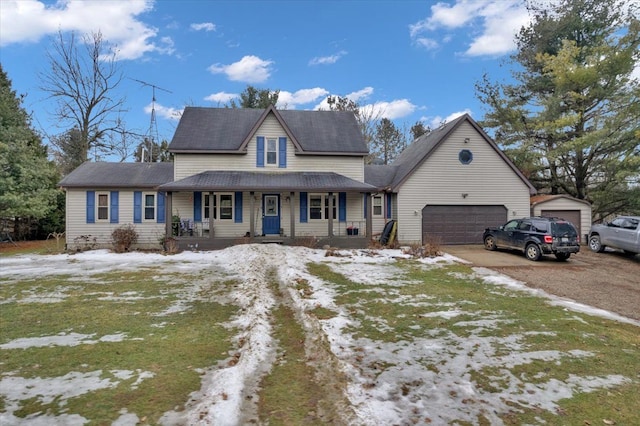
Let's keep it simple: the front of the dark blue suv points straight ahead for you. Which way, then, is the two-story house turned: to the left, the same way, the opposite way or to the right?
the opposite way

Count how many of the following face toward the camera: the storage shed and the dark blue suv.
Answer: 1

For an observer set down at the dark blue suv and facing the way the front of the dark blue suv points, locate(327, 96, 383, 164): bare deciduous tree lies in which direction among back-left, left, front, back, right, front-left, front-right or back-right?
front

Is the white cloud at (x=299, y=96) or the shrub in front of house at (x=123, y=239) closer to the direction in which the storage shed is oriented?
the shrub in front of house

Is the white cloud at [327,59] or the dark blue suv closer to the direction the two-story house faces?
the dark blue suv

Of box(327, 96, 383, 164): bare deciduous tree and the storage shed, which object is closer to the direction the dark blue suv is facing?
the bare deciduous tree

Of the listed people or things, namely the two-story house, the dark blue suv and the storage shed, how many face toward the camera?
2

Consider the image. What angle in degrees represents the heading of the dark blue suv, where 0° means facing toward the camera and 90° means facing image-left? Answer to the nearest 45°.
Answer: approximately 135°

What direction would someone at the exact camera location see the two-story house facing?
facing the viewer

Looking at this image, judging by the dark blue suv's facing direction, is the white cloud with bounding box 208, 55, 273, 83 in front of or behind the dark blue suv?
in front
